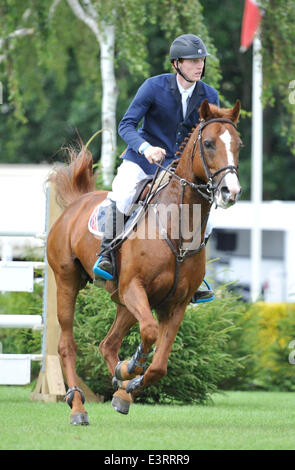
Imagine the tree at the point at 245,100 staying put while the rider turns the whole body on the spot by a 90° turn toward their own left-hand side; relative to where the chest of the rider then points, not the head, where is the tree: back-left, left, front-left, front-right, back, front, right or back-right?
front-left

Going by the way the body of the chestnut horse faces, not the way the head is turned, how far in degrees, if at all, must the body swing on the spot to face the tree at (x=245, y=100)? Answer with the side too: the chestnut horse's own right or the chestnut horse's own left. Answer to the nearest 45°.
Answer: approximately 135° to the chestnut horse's own left

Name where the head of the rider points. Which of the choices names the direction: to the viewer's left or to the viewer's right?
to the viewer's right

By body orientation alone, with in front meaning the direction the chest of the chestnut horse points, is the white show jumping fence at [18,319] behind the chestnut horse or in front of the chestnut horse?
behind

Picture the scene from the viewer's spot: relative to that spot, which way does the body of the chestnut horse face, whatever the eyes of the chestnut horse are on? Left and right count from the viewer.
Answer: facing the viewer and to the right of the viewer

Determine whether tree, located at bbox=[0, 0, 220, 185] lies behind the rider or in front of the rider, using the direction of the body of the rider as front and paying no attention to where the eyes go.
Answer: behind

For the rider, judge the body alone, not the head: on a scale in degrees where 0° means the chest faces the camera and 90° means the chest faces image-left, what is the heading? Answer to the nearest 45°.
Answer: approximately 315°
